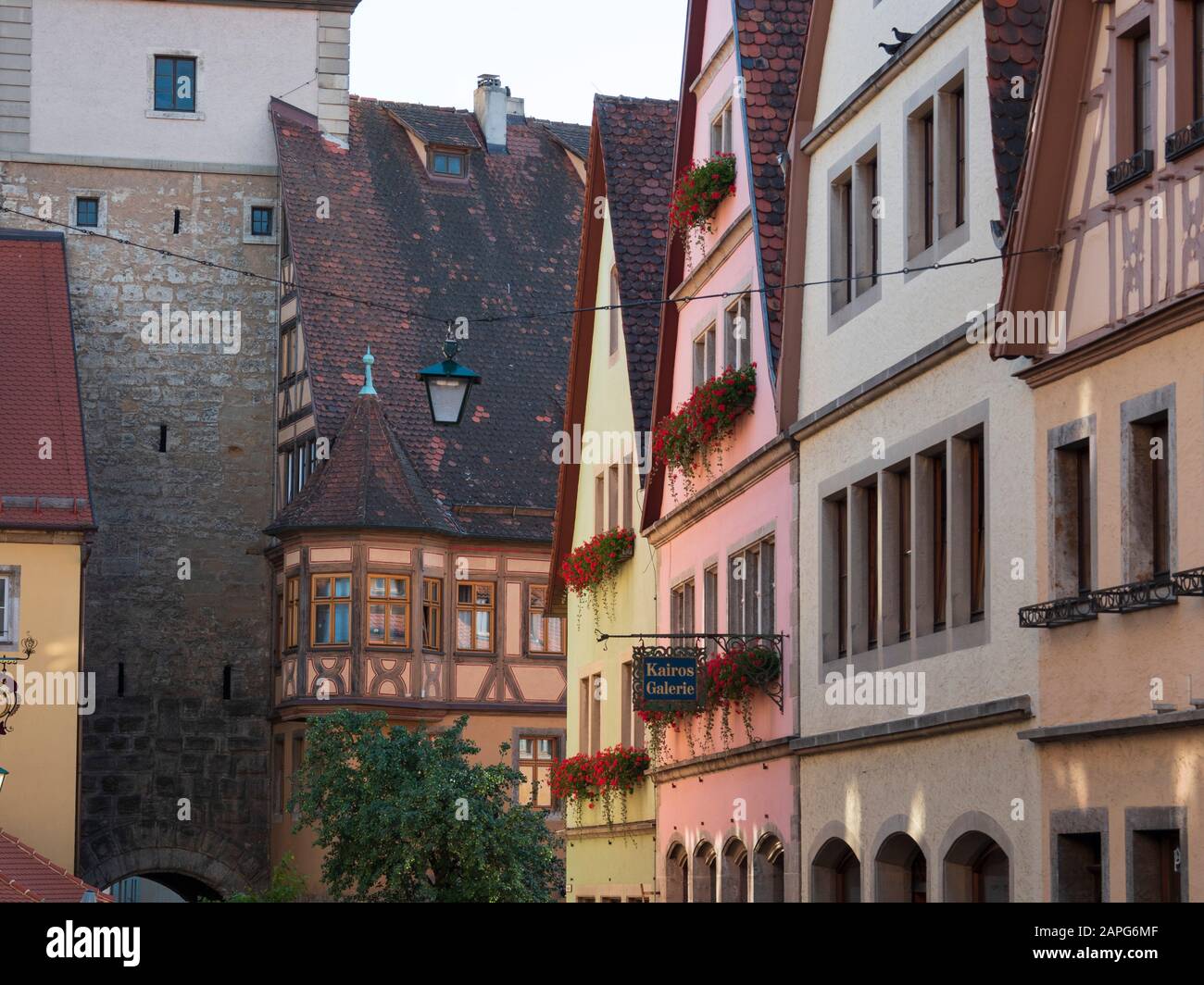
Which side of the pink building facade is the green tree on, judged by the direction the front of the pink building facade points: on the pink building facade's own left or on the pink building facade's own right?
on the pink building facade's own right

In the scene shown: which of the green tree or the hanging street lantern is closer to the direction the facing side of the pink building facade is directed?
the hanging street lantern

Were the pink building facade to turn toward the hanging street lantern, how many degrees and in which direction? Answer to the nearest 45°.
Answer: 0° — it already faces it

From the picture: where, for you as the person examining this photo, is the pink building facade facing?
facing the viewer and to the left of the viewer
